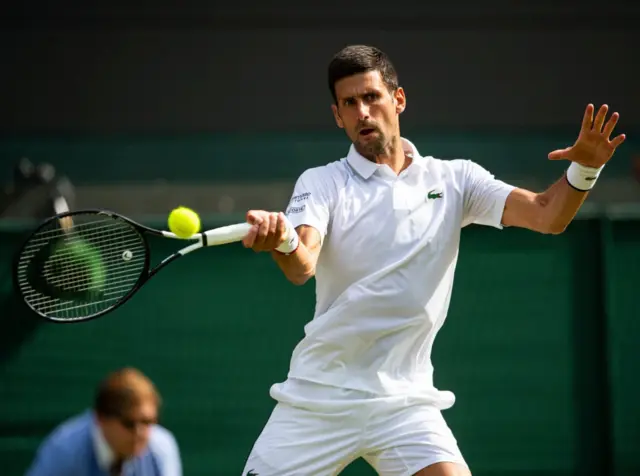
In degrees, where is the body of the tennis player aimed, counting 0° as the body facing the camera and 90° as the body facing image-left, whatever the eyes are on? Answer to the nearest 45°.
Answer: approximately 0°

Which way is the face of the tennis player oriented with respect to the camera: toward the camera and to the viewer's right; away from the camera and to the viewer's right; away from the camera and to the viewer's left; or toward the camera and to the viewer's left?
toward the camera and to the viewer's left

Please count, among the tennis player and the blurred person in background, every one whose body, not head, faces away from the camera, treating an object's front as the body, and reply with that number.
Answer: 0

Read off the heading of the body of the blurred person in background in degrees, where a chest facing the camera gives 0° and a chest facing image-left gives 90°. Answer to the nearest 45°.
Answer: approximately 315°

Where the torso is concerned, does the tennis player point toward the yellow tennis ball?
no
